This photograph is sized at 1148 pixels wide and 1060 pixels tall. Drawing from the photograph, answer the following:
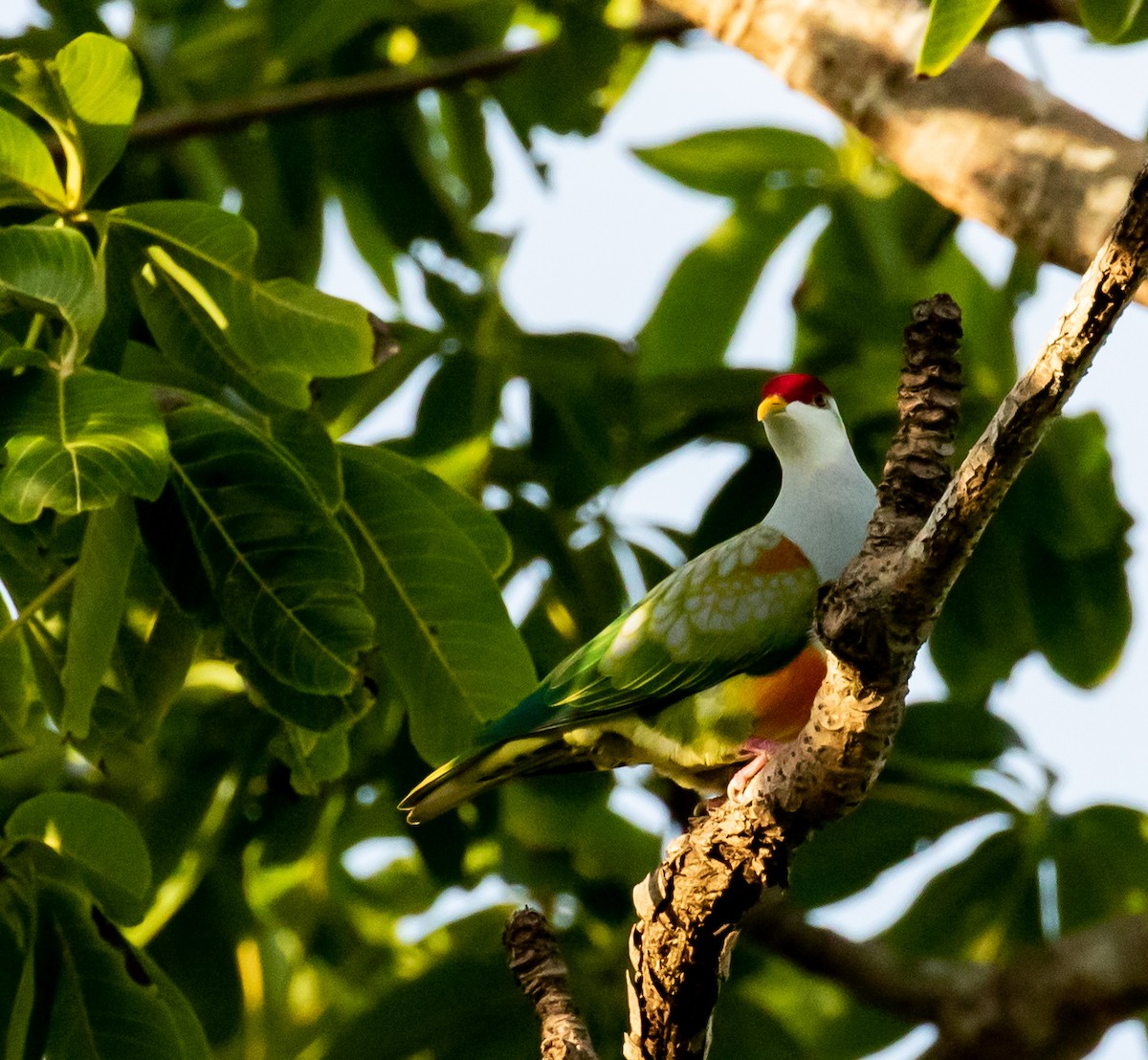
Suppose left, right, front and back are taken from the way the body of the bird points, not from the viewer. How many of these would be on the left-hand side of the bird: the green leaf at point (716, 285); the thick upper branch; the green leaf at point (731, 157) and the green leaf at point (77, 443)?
3

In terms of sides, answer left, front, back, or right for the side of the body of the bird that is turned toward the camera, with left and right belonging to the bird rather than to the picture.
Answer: right

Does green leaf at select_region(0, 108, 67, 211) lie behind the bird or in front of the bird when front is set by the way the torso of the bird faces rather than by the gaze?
behind

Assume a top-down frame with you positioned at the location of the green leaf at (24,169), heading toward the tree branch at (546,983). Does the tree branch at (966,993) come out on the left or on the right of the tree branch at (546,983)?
left

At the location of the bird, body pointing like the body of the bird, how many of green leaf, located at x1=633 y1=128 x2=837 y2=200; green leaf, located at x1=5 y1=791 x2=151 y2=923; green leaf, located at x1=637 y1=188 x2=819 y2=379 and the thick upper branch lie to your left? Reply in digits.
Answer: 3

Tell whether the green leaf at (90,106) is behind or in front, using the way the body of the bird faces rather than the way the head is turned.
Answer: behind

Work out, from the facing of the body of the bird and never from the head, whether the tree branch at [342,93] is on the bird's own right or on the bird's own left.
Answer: on the bird's own left
